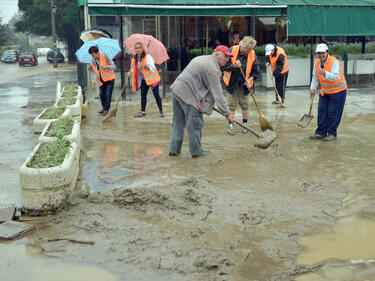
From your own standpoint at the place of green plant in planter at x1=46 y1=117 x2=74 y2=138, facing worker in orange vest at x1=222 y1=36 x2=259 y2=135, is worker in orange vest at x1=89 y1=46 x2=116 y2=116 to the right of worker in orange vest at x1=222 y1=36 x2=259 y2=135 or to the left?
left

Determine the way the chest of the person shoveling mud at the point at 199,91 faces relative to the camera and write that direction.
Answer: to the viewer's right

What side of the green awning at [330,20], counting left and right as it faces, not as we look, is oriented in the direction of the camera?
front

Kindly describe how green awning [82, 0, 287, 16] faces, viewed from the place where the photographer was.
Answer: facing the viewer

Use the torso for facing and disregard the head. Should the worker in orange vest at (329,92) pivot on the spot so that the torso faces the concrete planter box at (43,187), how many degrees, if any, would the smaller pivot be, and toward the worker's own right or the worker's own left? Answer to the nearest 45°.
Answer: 0° — they already face it

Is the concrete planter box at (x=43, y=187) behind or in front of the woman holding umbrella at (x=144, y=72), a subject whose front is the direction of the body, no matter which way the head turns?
in front

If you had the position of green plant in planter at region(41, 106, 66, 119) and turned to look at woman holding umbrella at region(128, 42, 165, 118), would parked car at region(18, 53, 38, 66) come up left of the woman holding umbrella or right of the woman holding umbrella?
left

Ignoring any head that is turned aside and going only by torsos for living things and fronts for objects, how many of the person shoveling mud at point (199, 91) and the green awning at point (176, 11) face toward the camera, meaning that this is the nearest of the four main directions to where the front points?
1

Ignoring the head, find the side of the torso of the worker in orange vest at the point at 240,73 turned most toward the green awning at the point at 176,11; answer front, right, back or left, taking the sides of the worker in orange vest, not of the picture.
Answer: back

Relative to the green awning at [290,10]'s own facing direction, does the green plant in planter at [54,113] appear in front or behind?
in front

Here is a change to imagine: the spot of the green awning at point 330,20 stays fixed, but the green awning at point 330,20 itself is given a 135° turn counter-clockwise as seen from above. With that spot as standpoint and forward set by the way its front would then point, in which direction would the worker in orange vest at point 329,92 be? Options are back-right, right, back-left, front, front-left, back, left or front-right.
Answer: back-right

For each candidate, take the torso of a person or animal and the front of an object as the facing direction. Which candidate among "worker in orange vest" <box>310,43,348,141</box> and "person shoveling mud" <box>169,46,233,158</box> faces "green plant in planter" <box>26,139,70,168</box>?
the worker in orange vest

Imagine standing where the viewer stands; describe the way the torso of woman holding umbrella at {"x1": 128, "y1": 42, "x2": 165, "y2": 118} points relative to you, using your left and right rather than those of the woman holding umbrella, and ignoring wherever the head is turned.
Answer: facing the viewer and to the left of the viewer

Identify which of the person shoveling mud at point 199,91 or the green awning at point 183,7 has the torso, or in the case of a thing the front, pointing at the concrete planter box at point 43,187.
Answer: the green awning

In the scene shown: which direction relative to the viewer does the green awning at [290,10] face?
toward the camera
